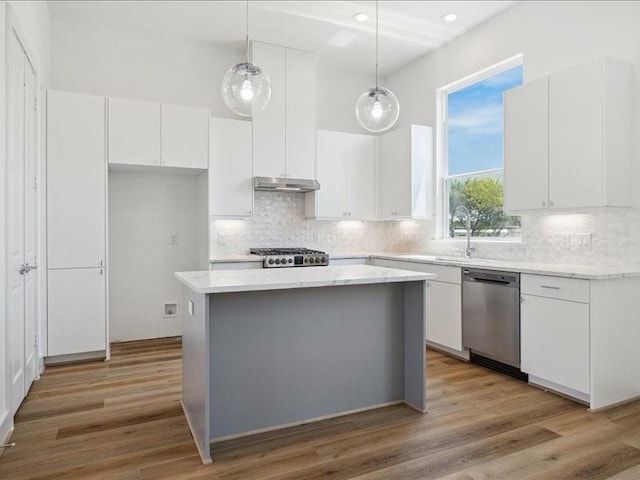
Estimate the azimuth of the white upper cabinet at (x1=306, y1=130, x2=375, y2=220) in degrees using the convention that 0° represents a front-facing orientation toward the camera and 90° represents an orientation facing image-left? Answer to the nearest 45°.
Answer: approximately 315°

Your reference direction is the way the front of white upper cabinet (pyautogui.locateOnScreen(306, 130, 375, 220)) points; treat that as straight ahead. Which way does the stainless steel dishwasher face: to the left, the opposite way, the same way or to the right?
to the right

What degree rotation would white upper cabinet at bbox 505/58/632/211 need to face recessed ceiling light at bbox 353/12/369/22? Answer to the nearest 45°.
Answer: approximately 45° to its right

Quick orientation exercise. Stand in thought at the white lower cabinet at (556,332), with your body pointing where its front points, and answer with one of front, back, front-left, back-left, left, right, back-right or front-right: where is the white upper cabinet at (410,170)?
right

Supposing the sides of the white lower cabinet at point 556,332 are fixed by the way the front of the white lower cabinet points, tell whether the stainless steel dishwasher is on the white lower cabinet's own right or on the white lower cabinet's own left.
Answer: on the white lower cabinet's own right

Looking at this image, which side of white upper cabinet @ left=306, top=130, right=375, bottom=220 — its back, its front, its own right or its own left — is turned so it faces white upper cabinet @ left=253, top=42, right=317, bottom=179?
right

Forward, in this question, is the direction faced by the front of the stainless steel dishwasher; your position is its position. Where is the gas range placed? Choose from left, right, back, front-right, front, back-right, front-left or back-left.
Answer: front-right

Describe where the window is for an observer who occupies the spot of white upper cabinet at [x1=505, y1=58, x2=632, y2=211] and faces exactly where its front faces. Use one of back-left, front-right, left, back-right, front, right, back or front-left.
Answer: right

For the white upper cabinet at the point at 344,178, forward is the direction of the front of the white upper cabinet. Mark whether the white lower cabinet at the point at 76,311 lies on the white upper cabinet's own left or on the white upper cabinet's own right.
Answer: on the white upper cabinet's own right

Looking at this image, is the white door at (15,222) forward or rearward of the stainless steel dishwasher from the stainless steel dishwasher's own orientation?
forward

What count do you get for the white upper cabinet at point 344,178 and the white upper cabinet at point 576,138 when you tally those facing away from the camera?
0
